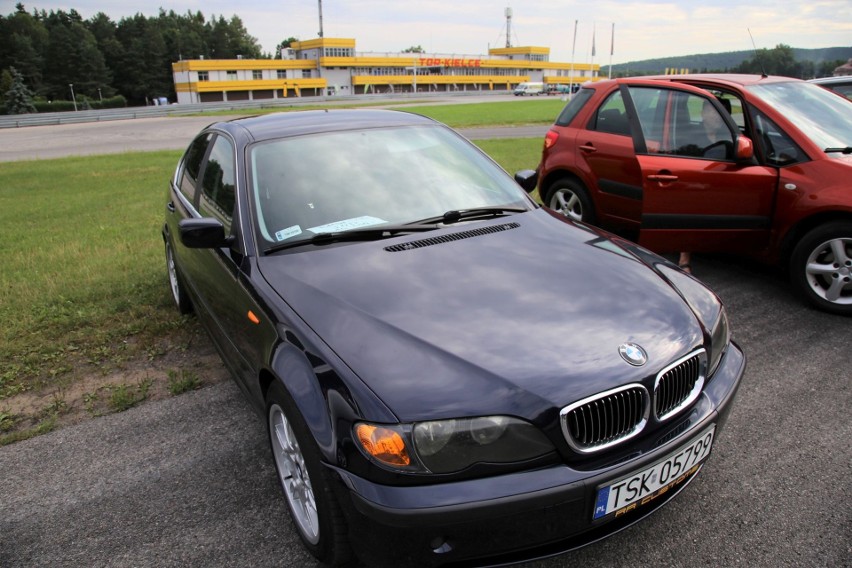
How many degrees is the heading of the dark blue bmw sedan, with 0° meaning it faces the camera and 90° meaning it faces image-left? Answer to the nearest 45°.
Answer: approximately 315°
